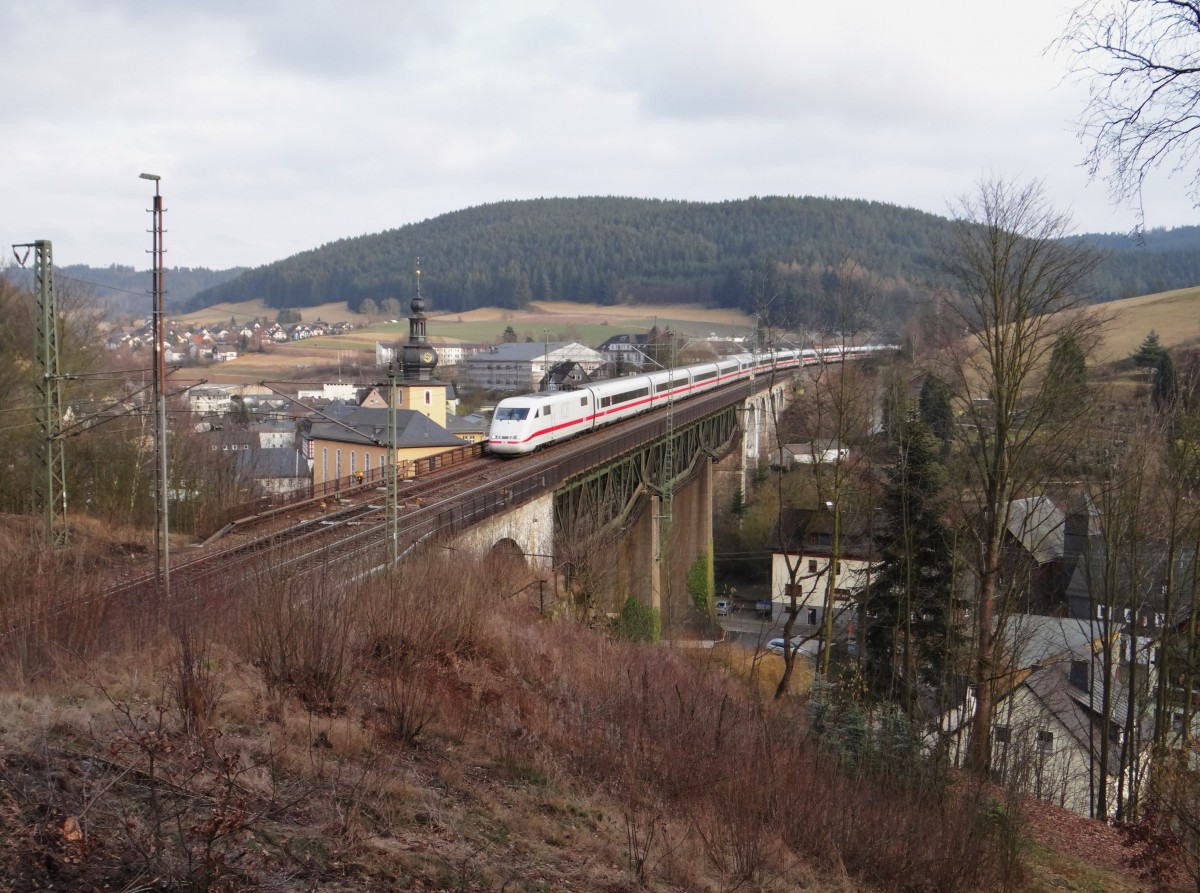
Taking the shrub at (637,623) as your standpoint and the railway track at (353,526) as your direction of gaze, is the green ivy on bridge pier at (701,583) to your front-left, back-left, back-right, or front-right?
back-right

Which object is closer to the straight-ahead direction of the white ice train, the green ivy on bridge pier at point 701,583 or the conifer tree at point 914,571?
the conifer tree

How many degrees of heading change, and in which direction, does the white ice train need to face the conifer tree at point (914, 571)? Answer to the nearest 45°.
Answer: approximately 90° to its left

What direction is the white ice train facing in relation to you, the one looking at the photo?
facing the viewer and to the left of the viewer

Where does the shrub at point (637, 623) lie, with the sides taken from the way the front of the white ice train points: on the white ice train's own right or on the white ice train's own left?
on the white ice train's own left

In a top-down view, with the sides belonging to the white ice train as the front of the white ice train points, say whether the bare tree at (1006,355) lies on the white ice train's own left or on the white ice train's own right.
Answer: on the white ice train's own left
